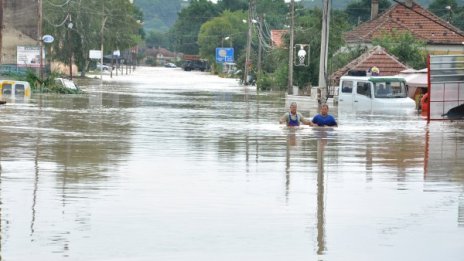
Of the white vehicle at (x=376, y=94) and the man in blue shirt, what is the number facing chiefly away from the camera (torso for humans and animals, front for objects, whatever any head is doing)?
0

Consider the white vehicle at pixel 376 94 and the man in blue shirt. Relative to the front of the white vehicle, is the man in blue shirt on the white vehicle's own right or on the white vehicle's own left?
on the white vehicle's own right

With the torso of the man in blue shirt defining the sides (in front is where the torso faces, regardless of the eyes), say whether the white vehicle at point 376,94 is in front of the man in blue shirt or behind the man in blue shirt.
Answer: behind

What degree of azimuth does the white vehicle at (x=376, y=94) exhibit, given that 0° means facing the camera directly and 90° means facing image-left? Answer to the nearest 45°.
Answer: approximately 315°

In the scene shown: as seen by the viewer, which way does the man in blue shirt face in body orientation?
toward the camera
